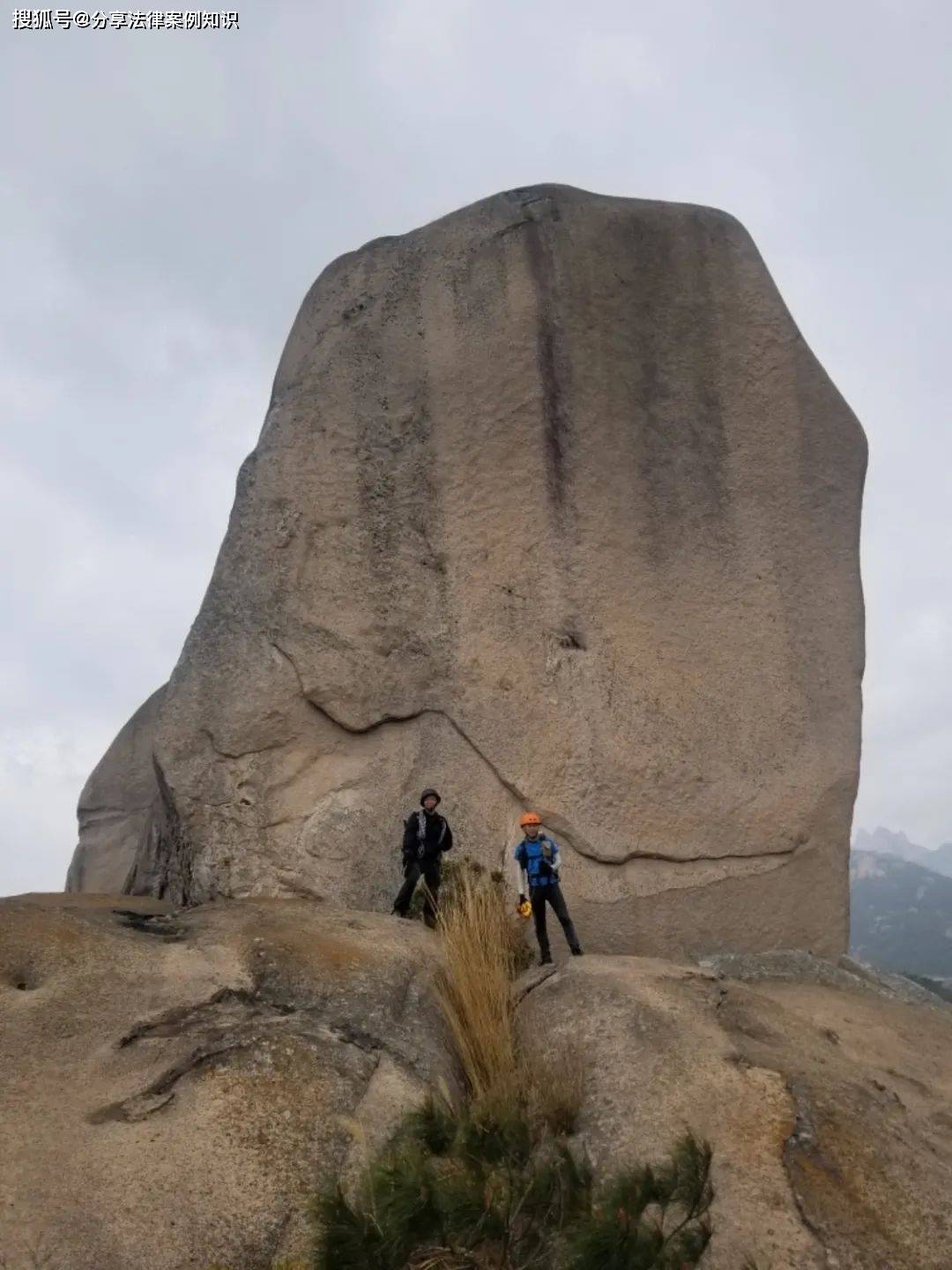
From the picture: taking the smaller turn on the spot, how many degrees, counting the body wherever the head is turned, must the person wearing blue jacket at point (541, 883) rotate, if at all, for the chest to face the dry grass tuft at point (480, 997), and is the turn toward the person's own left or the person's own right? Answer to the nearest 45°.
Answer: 0° — they already face it

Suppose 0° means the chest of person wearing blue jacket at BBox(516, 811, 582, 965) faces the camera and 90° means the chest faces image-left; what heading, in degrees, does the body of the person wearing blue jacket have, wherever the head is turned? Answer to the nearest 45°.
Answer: approximately 0°

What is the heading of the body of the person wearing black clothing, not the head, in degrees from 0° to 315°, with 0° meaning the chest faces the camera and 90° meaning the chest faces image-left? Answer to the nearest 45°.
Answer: approximately 0°

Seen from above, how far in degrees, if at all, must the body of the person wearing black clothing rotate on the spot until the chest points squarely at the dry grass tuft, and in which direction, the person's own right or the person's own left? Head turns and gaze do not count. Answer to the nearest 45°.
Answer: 0° — they already face it

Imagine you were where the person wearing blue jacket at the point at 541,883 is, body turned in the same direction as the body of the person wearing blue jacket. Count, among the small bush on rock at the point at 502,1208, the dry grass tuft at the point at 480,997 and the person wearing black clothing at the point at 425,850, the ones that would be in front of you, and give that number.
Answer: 2

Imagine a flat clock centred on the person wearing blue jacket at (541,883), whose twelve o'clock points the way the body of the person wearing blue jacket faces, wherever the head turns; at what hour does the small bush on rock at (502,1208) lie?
The small bush on rock is roughly at 12 o'clock from the person wearing blue jacket.

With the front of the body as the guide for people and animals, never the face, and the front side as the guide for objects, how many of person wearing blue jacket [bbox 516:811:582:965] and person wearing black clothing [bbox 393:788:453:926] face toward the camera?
2
